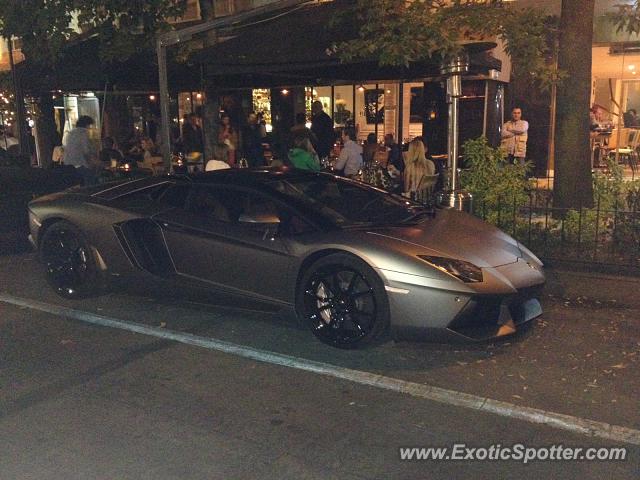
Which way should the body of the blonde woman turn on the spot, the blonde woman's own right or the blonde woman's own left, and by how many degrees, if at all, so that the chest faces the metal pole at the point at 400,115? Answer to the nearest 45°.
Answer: approximately 45° to the blonde woman's own left

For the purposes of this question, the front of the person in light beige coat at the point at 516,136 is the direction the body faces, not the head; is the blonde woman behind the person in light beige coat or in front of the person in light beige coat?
in front

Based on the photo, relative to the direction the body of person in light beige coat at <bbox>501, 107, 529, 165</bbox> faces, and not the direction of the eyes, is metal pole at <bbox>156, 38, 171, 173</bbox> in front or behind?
in front

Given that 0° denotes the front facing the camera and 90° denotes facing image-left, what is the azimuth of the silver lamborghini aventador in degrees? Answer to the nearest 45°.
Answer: approximately 315°

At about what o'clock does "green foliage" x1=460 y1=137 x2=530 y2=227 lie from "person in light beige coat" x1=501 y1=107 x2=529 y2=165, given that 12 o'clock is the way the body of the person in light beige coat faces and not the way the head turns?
The green foliage is roughly at 12 o'clock from the person in light beige coat.

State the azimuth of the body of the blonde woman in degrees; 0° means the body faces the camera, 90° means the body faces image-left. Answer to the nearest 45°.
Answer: approximately 225°

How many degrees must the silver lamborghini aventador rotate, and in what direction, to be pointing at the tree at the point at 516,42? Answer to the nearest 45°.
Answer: approximately 90° to its left

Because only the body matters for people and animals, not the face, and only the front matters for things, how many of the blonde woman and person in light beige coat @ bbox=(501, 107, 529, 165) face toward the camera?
1
